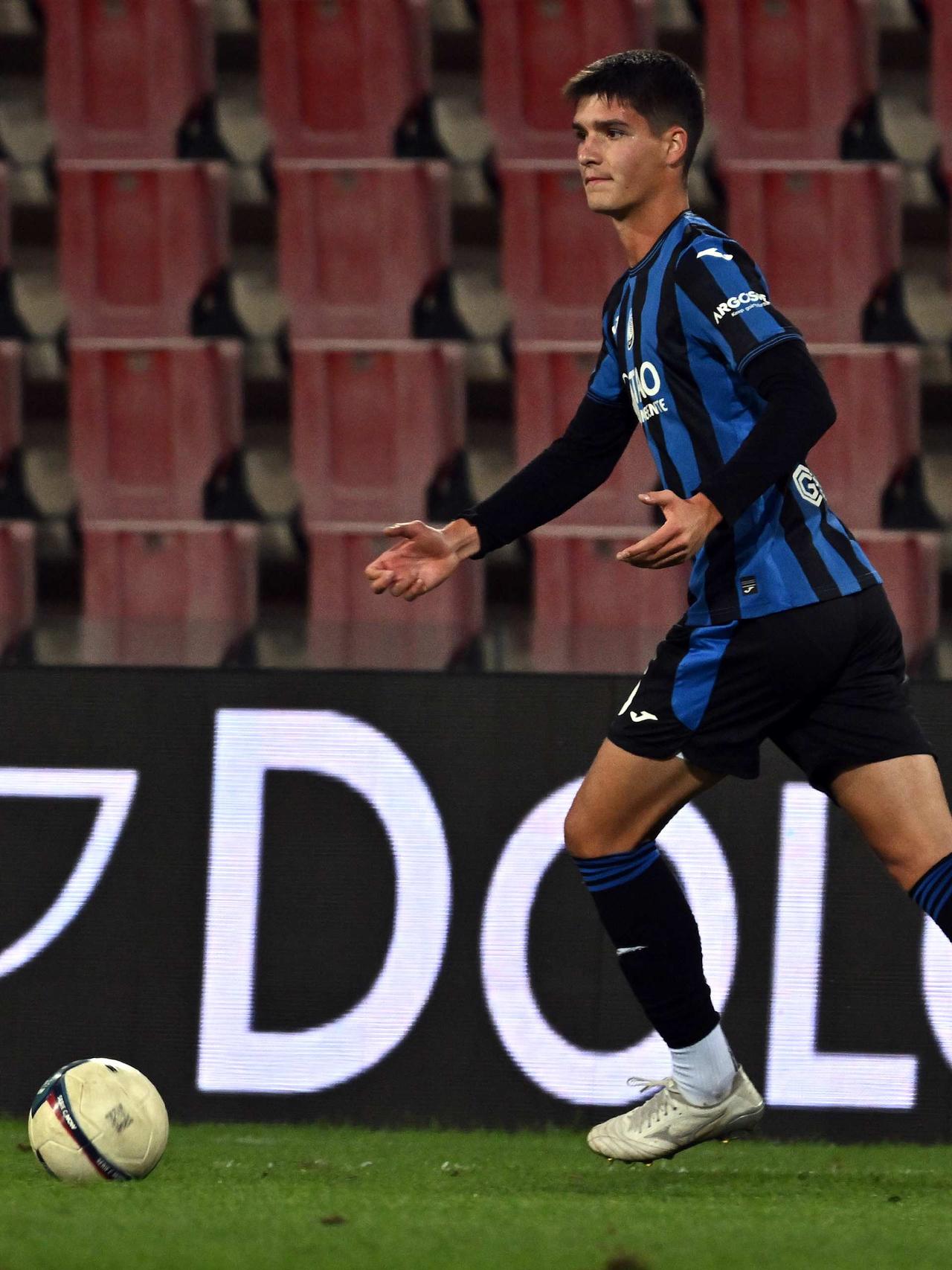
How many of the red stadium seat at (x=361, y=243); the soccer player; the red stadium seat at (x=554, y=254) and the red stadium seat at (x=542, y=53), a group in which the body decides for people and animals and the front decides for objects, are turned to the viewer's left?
1

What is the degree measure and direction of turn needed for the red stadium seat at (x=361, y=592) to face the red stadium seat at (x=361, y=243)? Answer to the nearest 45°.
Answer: approximately 180°

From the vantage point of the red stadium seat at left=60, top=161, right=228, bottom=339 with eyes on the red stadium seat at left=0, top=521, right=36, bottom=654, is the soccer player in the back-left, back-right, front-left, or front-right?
front-left

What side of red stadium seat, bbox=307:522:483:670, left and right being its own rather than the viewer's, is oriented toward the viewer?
front

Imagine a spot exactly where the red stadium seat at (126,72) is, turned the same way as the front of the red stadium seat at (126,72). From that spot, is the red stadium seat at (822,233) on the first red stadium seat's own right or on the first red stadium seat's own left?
on the first red stadium seat's own left

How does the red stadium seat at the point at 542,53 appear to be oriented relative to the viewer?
toward the camera

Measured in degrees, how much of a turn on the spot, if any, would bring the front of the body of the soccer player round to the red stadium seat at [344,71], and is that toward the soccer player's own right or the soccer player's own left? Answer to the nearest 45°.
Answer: approximately 90° to the soccer player's own right

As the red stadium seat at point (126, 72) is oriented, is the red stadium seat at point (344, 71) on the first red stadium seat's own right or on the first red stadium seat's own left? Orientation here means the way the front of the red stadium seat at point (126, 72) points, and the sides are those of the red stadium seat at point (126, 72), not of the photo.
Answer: on the first red stadium seat's own left

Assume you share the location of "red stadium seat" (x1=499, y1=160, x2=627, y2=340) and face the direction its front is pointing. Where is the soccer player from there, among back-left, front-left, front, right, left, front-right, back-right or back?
front

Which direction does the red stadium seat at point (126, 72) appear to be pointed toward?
toward the camera

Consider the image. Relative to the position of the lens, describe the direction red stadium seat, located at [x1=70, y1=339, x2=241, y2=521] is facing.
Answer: facing the viewer

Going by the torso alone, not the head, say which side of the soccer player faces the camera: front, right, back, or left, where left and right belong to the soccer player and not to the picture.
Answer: left

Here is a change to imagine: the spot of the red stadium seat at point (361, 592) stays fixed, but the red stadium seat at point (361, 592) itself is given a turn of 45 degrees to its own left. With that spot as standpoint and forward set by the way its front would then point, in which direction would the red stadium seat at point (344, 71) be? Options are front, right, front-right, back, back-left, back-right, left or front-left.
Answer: back-left
